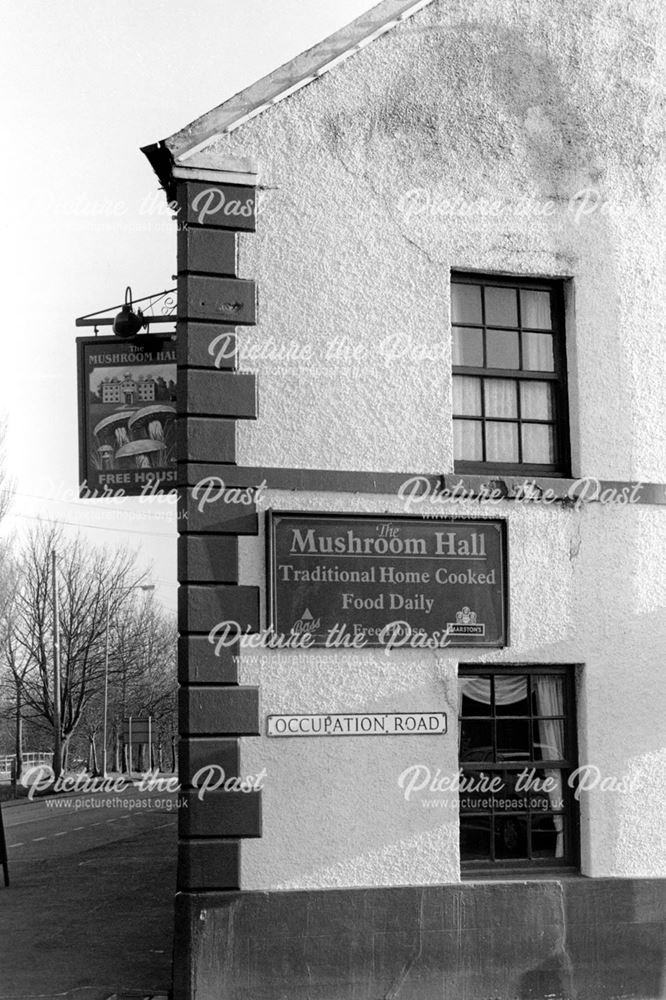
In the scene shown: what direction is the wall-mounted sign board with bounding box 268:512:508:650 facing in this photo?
toward the camera

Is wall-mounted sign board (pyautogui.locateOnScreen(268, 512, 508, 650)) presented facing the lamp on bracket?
no

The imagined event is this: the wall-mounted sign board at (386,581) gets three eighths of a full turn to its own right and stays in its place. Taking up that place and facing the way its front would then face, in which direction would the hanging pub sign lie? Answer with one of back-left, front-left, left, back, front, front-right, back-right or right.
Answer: front
